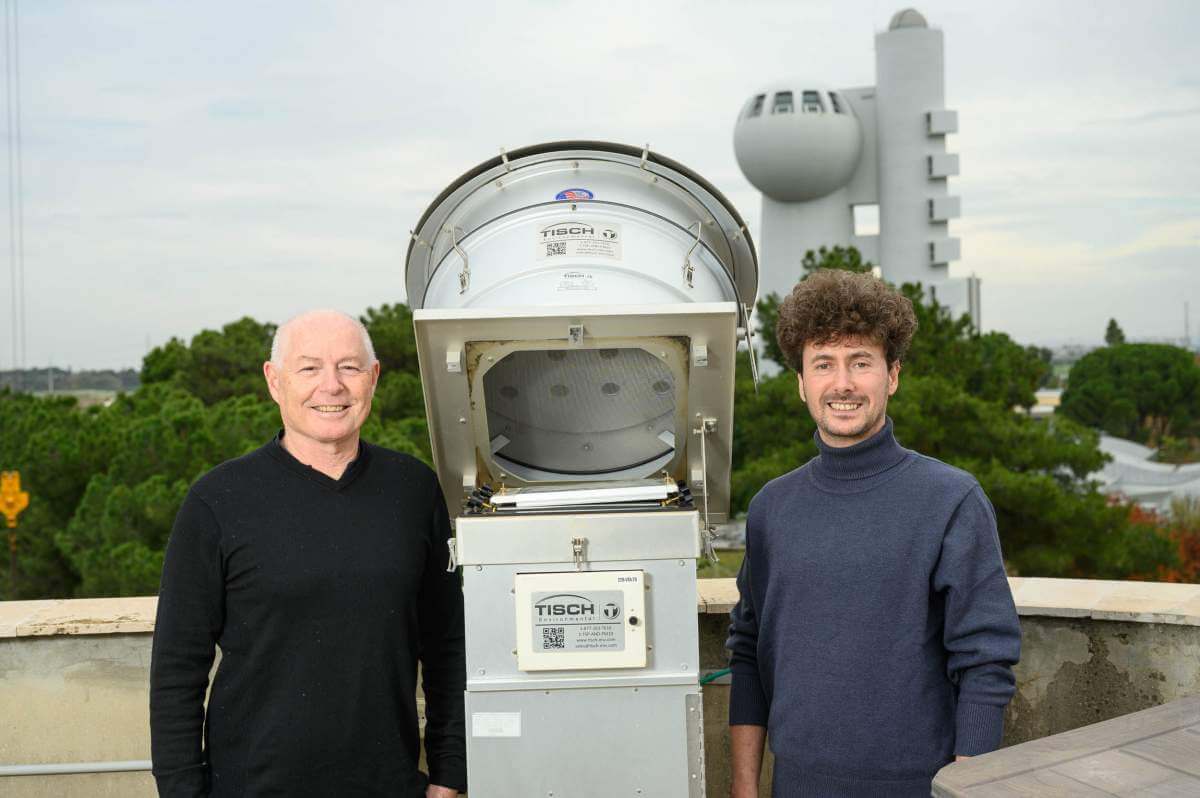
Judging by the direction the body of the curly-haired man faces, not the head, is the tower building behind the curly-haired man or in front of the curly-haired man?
behind

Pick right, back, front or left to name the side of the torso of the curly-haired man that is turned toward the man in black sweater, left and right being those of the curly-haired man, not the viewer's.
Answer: right

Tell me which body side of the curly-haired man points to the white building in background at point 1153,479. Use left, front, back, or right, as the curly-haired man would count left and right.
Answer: back

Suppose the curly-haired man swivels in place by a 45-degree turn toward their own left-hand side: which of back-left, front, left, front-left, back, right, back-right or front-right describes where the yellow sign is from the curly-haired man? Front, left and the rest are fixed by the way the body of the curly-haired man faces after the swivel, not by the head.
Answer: back

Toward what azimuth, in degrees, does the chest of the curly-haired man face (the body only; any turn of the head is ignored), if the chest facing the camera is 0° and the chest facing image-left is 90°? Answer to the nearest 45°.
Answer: approximately 0°

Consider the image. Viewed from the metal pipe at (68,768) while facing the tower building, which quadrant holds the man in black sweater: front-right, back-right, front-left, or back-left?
back-right

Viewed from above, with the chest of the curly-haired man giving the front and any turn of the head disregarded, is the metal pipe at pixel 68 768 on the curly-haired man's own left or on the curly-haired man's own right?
on the curly-haired man's own right
